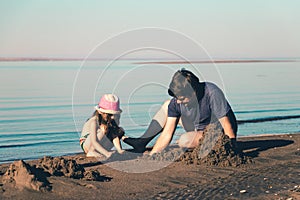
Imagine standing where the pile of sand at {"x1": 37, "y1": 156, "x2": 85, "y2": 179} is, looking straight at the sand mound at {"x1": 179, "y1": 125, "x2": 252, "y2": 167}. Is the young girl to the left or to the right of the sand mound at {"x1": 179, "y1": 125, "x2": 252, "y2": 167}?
left

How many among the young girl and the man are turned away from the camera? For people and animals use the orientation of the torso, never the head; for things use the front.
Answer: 0

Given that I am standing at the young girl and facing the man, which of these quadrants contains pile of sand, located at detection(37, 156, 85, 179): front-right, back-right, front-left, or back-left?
back-right

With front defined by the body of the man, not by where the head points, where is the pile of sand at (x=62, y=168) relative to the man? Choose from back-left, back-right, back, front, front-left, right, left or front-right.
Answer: front

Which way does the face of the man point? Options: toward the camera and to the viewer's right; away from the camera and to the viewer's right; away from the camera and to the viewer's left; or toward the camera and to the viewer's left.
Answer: toward the camera and to the viewer's left

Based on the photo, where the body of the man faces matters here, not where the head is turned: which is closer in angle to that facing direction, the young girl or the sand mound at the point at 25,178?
the sand mound

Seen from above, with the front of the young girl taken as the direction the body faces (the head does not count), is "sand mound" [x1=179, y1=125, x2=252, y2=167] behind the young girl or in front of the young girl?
in front

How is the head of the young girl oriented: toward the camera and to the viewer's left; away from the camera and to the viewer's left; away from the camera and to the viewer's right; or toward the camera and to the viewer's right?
toward the camera and to the viewer's right

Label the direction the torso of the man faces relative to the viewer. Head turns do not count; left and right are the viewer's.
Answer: facing the viewer and to the left of the viewer

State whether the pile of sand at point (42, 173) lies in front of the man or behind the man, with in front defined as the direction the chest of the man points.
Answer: in front

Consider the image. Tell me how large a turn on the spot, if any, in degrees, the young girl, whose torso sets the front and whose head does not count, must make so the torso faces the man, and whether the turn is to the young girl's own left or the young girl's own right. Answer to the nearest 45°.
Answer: approximately 45° to the young girl's own left

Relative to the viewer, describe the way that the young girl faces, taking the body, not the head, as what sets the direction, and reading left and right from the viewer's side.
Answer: facing the viewer and to the right of the viewer

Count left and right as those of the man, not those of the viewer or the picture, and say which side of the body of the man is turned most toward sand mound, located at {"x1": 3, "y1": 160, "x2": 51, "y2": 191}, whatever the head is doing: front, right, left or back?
front
